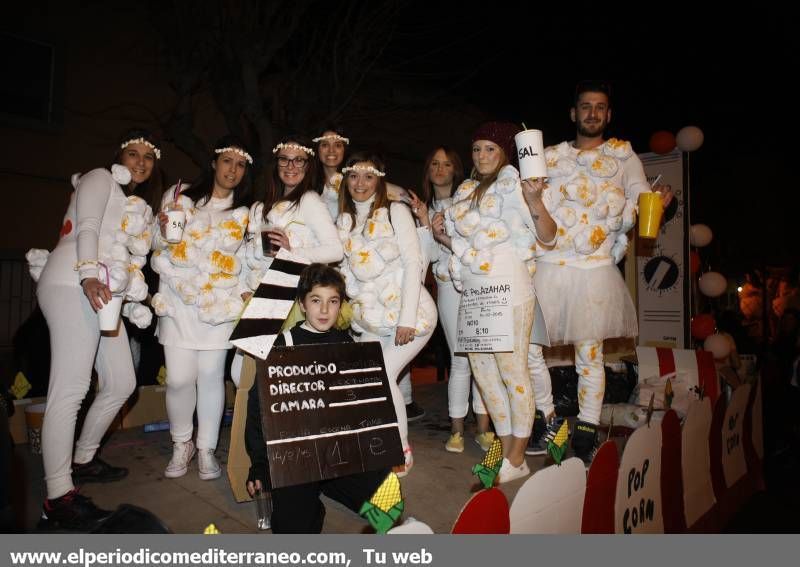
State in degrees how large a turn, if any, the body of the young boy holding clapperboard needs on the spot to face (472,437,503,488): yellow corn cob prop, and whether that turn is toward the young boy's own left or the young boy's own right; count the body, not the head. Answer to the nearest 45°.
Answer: approximately 45° to the young boy's own left

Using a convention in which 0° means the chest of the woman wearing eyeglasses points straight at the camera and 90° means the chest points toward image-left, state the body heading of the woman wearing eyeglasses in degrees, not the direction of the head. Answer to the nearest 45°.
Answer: approximately 45°

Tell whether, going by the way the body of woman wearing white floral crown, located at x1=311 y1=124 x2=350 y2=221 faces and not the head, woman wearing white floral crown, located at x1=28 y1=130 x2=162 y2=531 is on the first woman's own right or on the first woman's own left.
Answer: on the first woman's own right

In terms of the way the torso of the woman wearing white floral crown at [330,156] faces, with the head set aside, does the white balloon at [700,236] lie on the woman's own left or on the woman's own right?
on the woman's own left

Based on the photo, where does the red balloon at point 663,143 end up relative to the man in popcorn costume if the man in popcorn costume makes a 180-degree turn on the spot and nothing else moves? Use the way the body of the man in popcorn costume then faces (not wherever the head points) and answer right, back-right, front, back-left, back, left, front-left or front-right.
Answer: front
